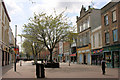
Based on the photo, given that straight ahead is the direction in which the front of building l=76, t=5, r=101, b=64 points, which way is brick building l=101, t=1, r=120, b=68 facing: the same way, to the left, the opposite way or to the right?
the same way

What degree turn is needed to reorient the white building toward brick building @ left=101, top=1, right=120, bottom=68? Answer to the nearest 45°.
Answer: approximately 45° to its left

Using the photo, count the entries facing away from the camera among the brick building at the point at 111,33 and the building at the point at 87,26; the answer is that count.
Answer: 0

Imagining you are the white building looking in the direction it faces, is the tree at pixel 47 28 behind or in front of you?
in front

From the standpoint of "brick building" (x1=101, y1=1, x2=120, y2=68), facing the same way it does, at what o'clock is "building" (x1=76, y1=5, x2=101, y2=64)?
The building is roughly at 4 o'clock from the brick building.

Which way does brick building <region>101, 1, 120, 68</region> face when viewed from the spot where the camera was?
facing the viewer and to the left of the viewer
